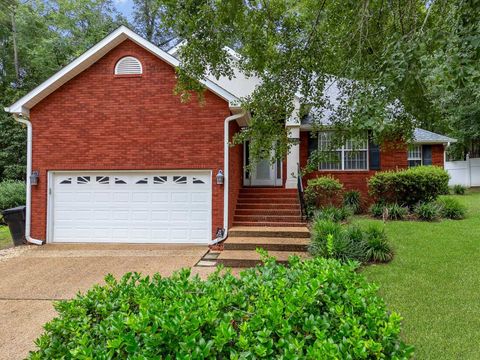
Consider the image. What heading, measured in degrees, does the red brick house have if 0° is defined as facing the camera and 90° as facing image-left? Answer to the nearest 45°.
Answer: approximately 0°

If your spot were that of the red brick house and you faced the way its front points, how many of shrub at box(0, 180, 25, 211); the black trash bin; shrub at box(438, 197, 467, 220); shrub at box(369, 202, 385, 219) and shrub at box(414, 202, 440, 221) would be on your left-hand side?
3

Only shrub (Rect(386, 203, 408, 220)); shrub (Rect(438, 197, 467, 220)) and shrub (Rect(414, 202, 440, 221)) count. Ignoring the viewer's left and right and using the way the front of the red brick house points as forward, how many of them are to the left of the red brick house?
3

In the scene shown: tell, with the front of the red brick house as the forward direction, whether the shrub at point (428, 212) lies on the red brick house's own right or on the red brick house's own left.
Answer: on the red brick house's own left

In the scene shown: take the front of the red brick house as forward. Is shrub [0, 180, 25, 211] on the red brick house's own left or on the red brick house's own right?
on the red brick house's own right

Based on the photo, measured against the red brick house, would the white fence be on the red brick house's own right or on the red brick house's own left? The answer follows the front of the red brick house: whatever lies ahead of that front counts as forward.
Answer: on the red brick house's own left

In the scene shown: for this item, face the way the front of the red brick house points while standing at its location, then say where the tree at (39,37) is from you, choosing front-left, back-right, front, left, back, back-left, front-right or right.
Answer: back-right

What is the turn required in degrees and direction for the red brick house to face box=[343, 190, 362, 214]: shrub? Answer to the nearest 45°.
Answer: approximately 90° to its left

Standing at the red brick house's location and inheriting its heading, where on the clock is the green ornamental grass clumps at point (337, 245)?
The green ornamental grass clumps is roughly at 10 o'clock from the red brick house.

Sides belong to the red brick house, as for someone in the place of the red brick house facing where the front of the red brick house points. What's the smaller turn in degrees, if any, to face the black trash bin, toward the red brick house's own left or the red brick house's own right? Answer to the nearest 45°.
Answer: approximately 90° to the red brick house's own right

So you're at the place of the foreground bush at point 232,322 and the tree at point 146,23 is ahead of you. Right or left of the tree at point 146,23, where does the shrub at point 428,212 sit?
right

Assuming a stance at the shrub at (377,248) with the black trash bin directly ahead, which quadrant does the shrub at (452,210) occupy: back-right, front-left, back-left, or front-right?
back-right

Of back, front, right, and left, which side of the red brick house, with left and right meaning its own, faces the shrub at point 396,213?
left

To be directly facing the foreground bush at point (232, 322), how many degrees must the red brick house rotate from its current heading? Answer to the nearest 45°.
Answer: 0° — it already faces it
